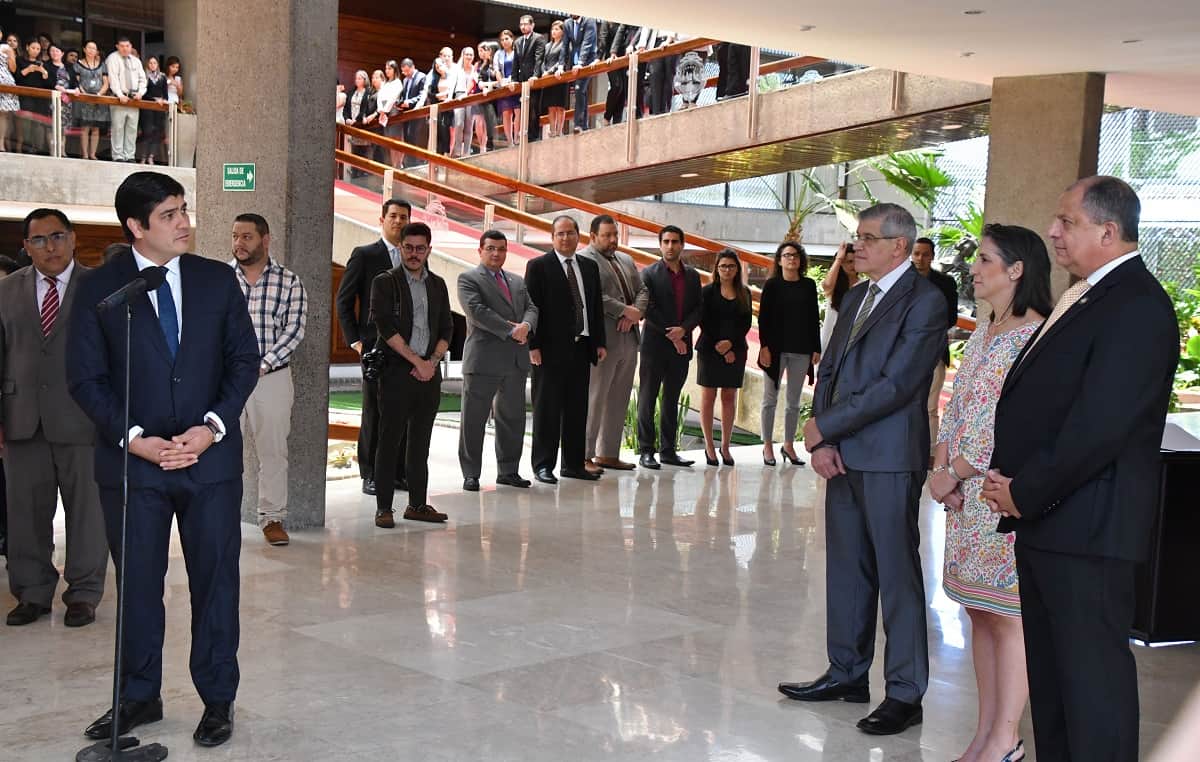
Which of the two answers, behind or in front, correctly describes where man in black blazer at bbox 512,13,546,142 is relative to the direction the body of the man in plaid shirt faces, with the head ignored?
behind

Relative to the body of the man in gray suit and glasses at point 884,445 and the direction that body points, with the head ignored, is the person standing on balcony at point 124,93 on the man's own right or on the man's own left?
on the man's own right

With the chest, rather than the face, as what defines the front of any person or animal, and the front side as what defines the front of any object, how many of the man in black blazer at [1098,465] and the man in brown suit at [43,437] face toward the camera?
1

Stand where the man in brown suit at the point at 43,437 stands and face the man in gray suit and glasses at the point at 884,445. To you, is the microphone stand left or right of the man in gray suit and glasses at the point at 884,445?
right

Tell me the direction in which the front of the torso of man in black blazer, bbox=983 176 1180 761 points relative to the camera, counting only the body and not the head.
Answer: to the viewer's left

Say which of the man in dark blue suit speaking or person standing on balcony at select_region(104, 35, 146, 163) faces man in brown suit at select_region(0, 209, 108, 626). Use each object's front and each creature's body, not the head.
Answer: the person standing on balcony

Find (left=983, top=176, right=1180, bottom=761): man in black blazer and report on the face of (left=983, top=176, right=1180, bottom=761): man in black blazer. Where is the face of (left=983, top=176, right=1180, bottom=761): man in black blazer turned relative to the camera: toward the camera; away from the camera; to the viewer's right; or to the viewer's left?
to the viewer's left

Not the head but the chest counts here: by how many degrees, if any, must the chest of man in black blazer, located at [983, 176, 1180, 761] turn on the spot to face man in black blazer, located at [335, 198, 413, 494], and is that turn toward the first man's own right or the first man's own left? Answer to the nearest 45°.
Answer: approximately 45° to the first man's own right

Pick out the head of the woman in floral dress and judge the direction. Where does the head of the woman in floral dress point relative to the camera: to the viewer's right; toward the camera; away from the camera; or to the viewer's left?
to the viewer's left

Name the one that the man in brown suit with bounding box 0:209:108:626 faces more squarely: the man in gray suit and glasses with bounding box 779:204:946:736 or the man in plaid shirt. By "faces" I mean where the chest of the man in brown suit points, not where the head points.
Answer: the man in gray suit and glasses

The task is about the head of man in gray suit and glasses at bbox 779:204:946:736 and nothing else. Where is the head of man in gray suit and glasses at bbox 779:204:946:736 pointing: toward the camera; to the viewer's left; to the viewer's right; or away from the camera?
to the viewer's left
